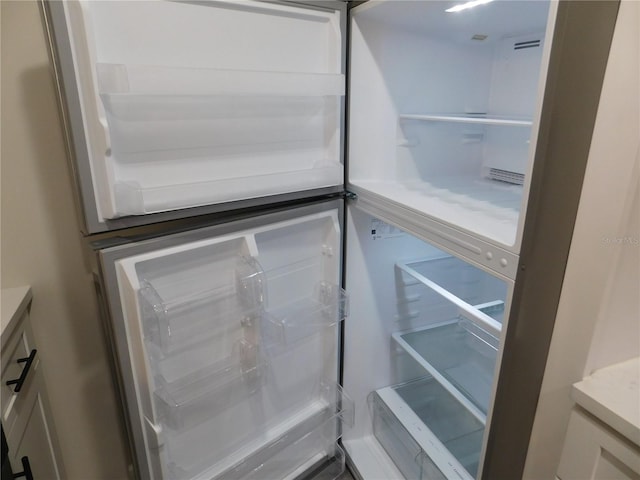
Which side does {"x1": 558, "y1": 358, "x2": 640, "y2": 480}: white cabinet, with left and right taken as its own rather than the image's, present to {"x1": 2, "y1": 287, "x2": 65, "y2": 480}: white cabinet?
front

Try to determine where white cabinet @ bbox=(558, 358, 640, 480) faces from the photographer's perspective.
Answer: facing the viewer and to the left of the viewer

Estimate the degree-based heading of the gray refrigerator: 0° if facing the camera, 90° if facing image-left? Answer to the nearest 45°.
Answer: approximately 45°

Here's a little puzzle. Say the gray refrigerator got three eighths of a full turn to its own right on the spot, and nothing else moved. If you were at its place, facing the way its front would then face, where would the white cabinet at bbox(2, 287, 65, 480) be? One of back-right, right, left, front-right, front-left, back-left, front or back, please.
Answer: left
